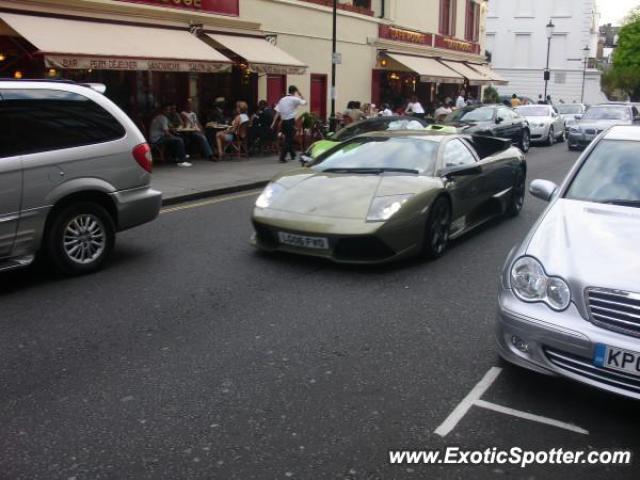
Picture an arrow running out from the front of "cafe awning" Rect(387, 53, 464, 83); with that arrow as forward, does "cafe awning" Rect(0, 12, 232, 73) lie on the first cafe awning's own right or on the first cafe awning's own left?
on the first cafe awning's own right

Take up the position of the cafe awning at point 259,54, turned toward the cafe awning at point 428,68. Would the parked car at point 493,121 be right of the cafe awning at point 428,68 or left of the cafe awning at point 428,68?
right

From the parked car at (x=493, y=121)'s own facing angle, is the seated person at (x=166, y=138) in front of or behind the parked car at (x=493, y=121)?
in front

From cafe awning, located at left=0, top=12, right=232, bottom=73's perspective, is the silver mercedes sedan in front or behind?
in front

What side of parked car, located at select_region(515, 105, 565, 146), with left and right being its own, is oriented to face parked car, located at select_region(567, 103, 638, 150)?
left

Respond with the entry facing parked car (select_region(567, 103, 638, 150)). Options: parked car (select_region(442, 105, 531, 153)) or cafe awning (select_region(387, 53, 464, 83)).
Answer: the cafe awning

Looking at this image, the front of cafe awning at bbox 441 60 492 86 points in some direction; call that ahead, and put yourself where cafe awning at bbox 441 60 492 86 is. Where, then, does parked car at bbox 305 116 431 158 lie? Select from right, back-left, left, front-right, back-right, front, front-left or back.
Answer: front-right

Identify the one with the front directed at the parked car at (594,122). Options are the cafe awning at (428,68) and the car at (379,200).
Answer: the cafe awning
